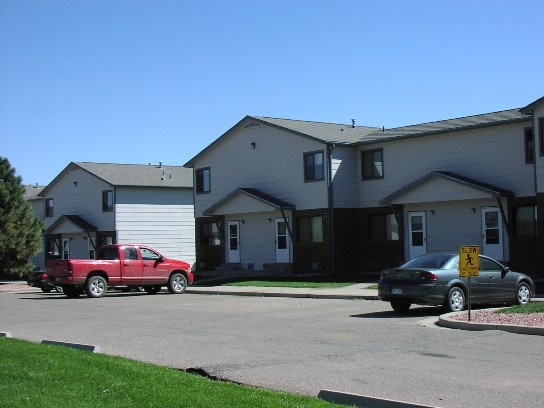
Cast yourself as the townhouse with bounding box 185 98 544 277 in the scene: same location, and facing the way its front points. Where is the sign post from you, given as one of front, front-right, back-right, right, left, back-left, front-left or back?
front-left

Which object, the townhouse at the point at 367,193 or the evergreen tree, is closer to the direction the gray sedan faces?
the townhouse

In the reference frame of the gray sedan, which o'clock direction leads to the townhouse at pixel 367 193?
The townhouse is roughly at 10 o'clock from the gray sedan.

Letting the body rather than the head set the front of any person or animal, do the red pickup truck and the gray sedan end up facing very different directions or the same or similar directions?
same or similar directions

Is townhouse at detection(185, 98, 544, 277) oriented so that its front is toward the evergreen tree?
no

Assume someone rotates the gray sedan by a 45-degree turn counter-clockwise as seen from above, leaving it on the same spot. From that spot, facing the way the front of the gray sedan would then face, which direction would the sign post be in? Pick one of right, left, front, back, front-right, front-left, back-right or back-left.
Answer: back

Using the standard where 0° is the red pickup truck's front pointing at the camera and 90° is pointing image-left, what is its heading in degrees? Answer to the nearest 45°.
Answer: approximately 225°

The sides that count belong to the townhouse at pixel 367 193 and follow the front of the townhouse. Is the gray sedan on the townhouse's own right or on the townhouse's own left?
on the townhouse's own left

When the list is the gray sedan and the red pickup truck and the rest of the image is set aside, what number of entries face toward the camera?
0

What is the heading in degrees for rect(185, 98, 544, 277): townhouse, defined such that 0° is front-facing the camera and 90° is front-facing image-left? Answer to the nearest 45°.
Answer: approximately 45°

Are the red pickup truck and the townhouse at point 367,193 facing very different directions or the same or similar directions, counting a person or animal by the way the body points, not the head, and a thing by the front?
very different directions
